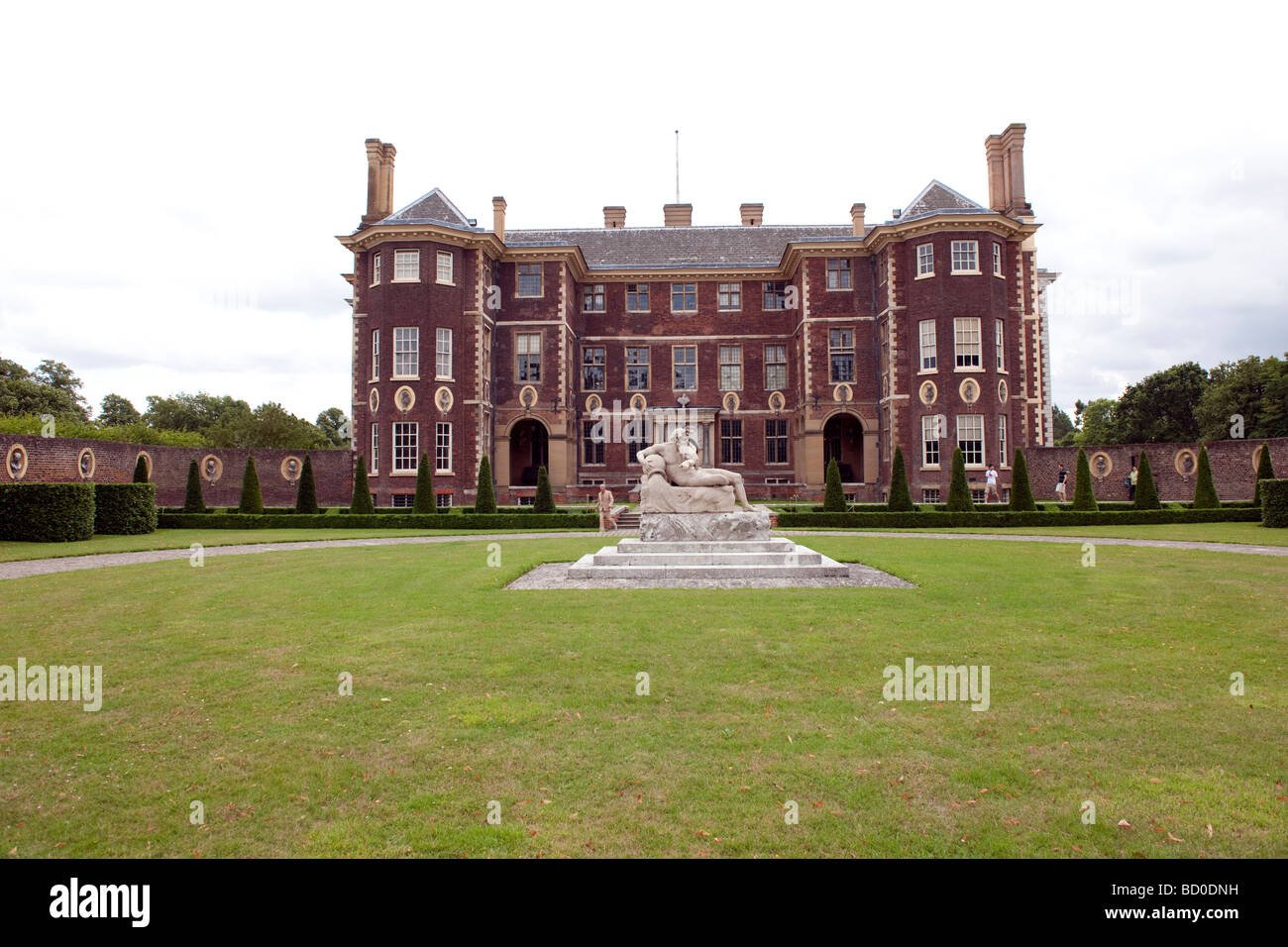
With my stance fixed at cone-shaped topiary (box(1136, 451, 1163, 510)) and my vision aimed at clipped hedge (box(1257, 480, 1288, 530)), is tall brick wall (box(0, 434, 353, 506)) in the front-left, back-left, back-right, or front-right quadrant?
back-right

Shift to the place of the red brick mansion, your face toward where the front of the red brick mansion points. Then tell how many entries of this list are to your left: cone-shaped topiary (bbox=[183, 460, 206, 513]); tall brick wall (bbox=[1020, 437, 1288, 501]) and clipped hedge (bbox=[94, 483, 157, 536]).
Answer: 1

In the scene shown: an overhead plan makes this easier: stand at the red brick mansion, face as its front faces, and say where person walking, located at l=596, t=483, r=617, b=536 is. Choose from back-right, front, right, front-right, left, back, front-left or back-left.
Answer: front

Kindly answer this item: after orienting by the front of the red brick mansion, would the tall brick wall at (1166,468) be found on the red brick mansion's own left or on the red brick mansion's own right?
on the red brick mansion's own left

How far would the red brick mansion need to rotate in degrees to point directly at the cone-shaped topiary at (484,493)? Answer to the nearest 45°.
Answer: approximately 45° to its right

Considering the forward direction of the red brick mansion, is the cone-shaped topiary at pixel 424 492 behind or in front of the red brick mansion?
in front

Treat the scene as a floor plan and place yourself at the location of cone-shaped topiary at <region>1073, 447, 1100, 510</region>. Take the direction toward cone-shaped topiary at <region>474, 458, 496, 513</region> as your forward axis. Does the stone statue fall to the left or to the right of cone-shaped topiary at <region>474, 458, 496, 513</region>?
left

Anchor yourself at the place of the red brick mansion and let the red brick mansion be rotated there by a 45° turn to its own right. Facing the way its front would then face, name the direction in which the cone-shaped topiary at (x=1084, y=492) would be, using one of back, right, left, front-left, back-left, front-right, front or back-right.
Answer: left

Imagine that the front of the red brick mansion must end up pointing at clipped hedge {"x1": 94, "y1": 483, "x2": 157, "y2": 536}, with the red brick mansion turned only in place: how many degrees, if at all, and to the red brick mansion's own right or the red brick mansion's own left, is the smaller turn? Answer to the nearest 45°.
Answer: approximately 45° to the red brick mansion's own right

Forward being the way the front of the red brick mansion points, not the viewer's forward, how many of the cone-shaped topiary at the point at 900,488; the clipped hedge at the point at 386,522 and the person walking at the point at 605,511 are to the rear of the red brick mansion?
0

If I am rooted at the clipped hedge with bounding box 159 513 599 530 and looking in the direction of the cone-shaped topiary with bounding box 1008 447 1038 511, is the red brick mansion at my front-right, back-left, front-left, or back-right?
front-left

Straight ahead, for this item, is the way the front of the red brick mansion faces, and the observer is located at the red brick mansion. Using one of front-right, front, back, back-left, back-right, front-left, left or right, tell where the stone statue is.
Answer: front

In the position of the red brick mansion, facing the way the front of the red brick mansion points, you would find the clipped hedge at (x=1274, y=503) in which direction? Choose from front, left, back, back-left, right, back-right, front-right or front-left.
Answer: front-left

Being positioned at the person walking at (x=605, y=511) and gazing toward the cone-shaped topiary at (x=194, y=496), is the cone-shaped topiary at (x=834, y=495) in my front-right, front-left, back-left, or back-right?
back-right

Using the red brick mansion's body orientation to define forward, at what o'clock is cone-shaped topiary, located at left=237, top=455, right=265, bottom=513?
The cone-shaped topiary is roughly at 2 o'clock from the red brick mansion.

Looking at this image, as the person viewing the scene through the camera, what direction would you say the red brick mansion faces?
facing the viewer

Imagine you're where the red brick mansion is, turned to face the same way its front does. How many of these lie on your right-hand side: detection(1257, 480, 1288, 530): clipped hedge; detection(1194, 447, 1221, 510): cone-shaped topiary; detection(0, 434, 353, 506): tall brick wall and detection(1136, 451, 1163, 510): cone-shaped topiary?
1

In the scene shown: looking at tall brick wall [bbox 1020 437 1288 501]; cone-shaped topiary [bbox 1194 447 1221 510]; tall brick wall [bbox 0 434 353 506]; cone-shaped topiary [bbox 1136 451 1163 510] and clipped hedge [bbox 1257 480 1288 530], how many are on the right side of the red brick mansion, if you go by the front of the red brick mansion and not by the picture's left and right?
1

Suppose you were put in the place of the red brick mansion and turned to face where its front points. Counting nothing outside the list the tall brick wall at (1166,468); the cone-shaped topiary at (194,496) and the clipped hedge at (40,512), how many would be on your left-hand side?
1
